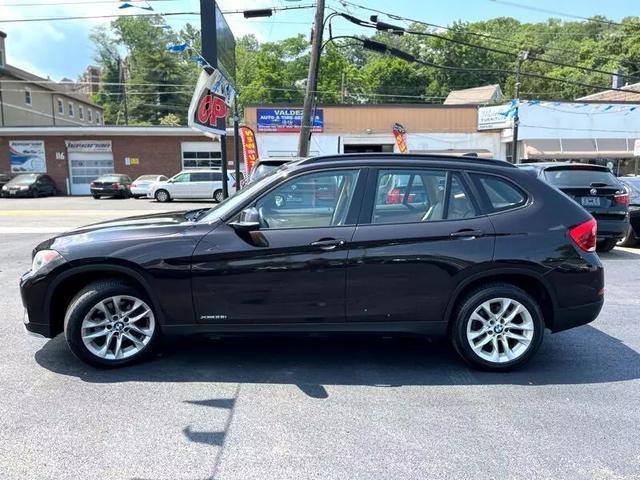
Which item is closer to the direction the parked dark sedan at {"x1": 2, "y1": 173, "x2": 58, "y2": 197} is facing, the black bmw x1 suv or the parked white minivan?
the black bmw x1 suv

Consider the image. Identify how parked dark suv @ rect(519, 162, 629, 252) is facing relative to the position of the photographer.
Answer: facing away from the viewer and to the left of the viewer

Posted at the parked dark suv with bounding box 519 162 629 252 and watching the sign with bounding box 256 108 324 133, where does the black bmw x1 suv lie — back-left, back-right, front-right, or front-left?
back-left

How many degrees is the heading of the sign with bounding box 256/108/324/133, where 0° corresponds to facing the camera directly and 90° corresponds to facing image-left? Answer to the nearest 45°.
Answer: approximately 0°

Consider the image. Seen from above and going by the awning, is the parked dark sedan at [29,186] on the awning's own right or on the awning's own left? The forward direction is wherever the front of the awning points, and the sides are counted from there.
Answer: on the awning's own right

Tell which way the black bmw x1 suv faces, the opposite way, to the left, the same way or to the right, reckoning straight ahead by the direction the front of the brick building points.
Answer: to the right

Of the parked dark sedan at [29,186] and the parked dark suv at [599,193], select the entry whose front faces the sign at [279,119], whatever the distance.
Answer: the parked dark suv at [599,193]

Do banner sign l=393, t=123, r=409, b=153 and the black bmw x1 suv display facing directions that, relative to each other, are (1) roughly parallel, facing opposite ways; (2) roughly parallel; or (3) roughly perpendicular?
roughly perpendicular

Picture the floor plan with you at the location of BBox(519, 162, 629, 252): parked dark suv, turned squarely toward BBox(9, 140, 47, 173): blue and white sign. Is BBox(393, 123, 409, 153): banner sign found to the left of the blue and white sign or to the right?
right

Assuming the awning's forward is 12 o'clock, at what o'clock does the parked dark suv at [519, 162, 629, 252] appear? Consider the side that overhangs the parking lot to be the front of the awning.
The parked dark suv is roughly at 12 o'clock from the awning.

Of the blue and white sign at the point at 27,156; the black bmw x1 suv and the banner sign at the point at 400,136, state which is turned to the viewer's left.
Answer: the black bmw x1 suv

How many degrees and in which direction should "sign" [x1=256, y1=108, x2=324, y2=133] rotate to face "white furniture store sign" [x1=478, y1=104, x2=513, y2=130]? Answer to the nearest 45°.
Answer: approximately 90° to its left

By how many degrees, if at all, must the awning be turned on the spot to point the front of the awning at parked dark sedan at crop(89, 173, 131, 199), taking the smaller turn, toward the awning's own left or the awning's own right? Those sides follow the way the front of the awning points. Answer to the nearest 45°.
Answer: approximately 45° to the awning's own right

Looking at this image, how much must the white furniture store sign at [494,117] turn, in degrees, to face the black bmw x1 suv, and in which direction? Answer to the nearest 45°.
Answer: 0° — it already faces it
